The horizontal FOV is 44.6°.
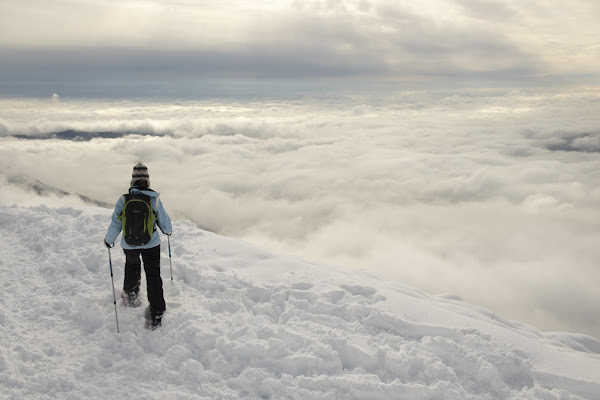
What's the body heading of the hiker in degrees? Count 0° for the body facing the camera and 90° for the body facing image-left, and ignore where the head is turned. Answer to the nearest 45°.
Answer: approximately 180°
